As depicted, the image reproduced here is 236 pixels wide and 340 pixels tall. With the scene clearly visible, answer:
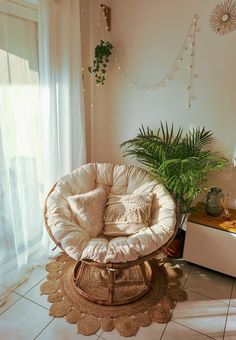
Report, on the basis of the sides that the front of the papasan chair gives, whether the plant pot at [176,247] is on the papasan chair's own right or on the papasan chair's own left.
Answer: on the papasan chair's own left

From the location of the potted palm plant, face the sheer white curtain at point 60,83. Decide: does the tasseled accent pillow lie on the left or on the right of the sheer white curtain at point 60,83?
left

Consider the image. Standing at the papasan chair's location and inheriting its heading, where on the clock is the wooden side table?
The wooden side table is roughly at 9 o'clock from the papasan chair.

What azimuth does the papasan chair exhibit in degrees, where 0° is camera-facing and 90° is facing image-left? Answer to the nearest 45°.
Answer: approximately 0°
